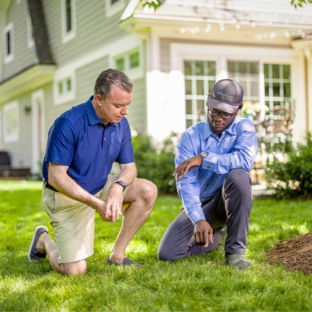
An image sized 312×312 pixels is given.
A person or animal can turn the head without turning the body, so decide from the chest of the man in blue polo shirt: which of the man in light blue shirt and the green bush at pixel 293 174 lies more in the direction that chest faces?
the man in light blue shirt

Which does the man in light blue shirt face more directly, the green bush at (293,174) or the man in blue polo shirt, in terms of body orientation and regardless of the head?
the man in blue polo shirt

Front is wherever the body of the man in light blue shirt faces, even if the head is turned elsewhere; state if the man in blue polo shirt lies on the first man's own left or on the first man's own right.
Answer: on the first man's own right

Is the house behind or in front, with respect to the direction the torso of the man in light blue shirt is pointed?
behind

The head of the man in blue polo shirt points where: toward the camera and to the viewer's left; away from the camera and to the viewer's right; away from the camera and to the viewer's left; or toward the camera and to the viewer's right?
toward the camera and to the viewer's right

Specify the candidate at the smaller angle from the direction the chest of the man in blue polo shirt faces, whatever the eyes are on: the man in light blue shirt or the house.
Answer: the man in light blue shirt

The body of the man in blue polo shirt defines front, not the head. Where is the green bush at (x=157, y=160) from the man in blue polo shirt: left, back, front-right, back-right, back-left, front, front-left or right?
back-left

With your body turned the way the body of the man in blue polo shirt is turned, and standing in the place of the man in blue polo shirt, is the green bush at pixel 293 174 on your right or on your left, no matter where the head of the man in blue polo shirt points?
on your left

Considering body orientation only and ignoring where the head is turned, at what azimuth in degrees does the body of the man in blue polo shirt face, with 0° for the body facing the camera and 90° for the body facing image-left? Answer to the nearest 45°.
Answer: approximately 315°

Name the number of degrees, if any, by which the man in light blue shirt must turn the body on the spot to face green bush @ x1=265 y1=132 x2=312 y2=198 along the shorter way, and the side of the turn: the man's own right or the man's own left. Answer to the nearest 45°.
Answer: approximately 180°
